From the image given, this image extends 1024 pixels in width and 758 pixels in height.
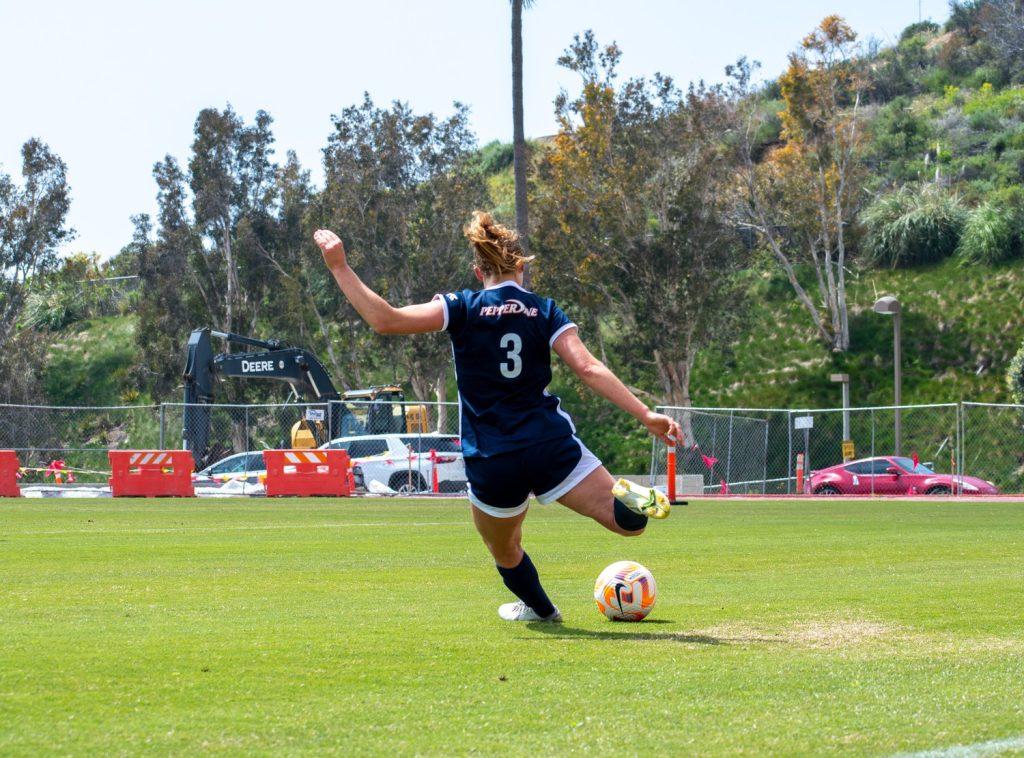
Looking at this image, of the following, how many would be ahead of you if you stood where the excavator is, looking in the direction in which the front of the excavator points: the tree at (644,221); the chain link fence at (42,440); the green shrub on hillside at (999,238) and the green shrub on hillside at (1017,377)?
1

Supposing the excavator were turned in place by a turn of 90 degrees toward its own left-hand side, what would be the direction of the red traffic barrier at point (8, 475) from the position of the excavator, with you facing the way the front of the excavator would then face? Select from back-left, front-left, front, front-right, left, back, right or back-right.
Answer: front-right

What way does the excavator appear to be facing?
to the viewer's left

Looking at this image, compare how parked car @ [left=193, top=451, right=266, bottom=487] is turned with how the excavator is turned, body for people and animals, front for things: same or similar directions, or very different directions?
same or similar directions

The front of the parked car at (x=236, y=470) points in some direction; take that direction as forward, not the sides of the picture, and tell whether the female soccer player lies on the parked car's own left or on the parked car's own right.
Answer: on the parked car's own left

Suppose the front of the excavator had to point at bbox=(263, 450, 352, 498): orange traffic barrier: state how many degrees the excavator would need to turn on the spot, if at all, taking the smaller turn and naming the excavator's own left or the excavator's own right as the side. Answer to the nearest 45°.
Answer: approximately 90° to the excavator's own left

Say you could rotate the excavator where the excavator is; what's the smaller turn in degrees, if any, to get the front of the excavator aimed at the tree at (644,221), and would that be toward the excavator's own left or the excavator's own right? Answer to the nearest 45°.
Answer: approximately 135° to the excavator's own right

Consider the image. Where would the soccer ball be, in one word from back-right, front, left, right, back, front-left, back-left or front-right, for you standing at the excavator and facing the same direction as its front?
left

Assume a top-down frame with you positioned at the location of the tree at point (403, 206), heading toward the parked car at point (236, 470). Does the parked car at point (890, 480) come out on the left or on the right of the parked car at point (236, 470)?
left

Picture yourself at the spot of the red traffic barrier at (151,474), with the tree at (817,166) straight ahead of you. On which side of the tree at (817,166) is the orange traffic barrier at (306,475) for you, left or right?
right

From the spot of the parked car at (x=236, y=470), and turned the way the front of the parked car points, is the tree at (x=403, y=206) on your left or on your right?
on your right

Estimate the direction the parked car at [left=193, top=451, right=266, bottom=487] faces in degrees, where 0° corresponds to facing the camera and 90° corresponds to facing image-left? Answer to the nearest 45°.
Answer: approximately 90°

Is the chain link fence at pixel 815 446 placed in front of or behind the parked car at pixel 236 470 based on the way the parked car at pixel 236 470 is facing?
behind

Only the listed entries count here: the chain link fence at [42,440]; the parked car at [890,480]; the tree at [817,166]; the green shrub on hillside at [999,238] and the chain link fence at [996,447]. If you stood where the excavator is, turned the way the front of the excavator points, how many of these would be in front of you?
1

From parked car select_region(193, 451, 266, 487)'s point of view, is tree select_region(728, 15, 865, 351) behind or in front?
behind

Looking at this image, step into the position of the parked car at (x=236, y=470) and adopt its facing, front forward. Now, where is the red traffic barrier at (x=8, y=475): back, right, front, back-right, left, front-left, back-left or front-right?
front-left
